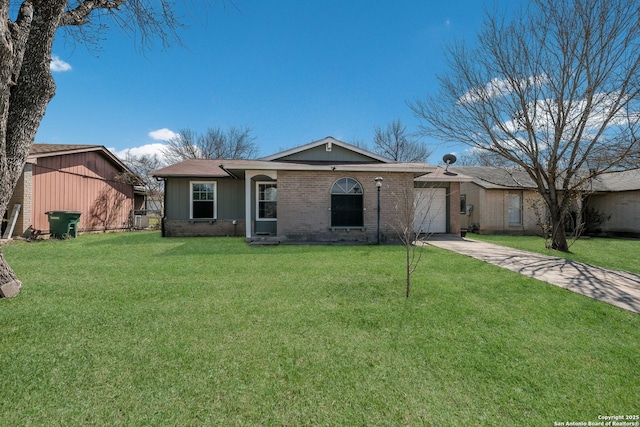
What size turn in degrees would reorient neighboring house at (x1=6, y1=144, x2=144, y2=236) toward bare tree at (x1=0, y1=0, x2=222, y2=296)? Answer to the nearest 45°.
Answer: approximately 45° to its left

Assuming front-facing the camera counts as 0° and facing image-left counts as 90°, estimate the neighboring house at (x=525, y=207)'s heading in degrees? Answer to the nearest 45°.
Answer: approximately 0°

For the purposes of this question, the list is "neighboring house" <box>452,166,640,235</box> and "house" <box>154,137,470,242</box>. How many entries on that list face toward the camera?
2

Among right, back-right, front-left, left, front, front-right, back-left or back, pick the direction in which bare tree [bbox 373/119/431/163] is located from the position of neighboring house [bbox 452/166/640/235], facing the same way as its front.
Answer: back-right

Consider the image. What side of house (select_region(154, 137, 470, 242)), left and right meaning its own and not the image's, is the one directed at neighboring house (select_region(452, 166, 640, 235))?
left

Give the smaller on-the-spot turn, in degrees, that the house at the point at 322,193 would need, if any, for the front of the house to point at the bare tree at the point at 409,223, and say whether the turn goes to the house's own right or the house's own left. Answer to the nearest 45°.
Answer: approximately 45° to the house's own left

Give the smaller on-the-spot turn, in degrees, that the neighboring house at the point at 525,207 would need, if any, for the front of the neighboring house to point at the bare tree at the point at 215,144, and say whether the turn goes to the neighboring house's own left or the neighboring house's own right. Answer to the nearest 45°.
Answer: approximately 90° to the neighboring house's own right

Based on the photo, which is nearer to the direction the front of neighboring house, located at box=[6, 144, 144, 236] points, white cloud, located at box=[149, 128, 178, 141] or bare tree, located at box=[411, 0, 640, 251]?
the bare tree
